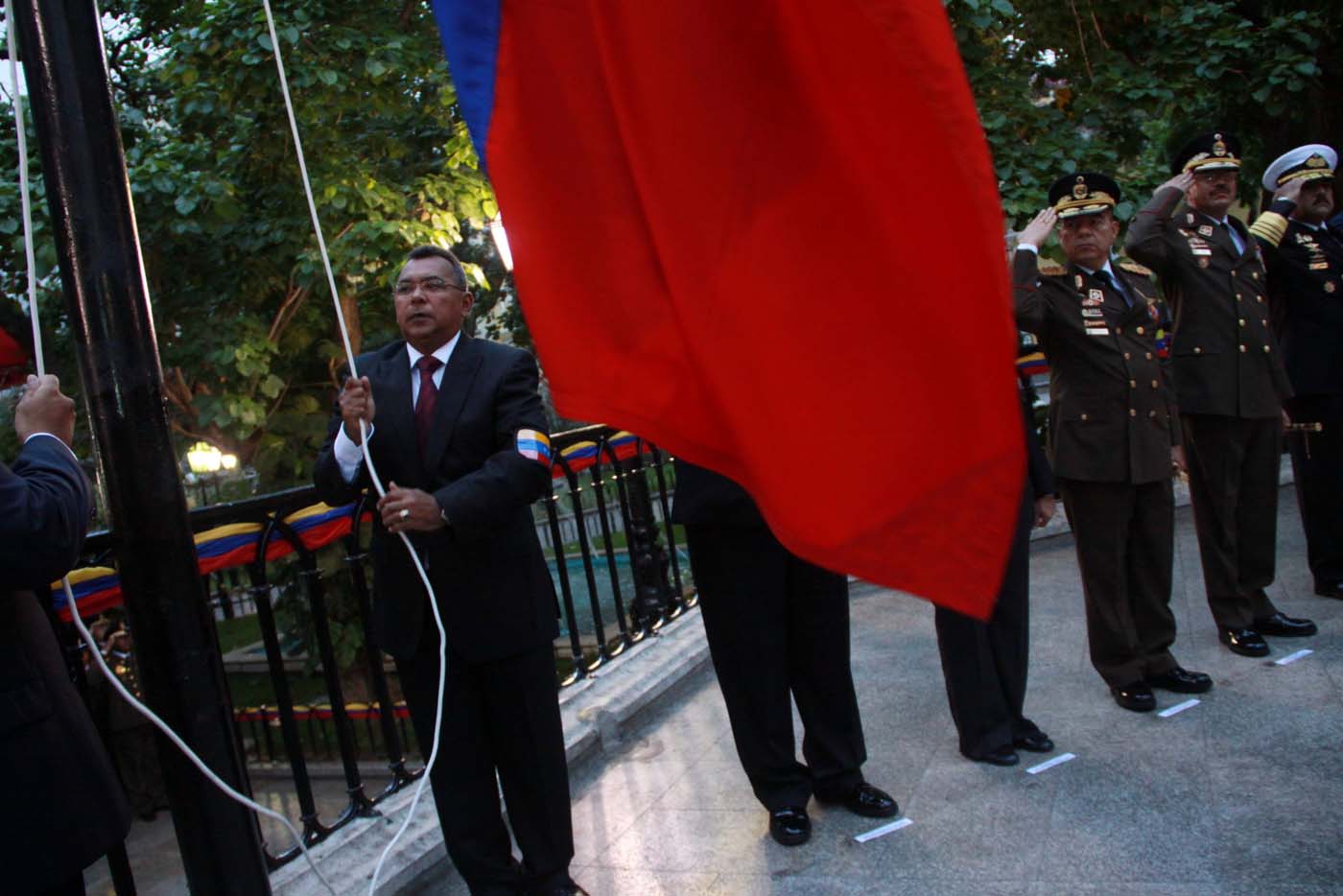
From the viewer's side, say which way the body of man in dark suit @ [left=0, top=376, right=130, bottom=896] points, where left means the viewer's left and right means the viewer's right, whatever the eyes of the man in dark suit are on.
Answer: facing to the right of the viewer

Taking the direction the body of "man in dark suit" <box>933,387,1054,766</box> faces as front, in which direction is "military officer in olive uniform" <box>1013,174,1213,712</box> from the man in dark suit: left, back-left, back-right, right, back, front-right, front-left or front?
left

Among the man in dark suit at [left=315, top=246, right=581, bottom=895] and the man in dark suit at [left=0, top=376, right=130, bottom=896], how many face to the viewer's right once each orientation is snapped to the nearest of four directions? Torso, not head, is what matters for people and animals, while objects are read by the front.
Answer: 1

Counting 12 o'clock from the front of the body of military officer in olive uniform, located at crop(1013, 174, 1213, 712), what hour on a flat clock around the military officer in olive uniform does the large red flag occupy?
The large red flag is roughly at 2 o'clock from the military officer in olive uniform.

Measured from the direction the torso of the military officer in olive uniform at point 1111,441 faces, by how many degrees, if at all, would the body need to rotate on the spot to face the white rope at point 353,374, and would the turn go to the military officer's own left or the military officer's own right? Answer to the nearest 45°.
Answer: approximately 90° to the military officer's own right

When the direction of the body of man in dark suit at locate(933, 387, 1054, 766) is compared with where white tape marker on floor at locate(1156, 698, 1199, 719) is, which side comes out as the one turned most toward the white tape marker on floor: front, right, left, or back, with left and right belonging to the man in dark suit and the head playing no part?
left

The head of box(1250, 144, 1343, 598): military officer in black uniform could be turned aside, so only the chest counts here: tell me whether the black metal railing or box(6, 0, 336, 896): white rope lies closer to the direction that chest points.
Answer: the white rope

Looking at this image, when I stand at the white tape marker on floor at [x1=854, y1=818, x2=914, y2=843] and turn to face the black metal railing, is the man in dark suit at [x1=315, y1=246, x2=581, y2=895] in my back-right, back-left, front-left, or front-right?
front-left

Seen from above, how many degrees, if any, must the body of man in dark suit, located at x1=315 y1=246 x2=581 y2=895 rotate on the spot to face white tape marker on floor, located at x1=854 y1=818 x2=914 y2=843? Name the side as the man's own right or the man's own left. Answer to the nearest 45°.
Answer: approximately 135° to the man's own left
